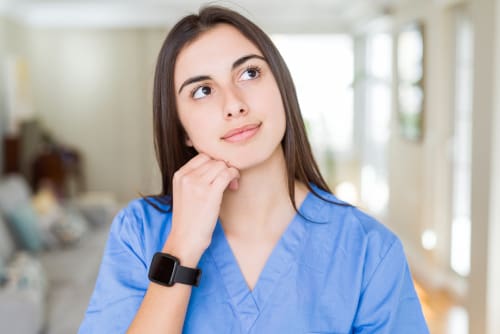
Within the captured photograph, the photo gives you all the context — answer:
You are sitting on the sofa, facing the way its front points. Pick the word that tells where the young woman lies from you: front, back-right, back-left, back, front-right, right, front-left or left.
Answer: right

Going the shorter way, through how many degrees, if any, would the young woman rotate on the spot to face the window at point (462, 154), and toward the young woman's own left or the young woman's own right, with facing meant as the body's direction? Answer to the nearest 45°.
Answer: approximately 135° to the young woman's own left

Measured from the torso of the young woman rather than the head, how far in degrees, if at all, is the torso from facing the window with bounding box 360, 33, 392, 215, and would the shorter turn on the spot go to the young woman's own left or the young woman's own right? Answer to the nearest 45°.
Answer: approximately 180°

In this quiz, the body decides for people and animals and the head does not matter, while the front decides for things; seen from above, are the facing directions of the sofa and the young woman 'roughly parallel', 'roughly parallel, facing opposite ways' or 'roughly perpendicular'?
roughly perpendicular

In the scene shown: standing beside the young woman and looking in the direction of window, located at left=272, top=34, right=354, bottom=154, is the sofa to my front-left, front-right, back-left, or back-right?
front-left

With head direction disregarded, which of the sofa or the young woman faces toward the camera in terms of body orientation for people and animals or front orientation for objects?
the young woman

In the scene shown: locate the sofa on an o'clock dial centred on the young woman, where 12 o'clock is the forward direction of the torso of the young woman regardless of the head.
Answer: The sofa is roughly at 5 o'clock from the young woman.

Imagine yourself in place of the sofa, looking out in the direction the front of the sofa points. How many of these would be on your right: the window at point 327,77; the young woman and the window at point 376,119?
1

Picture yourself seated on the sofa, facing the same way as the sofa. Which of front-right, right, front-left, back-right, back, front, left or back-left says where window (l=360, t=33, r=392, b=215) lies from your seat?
front-left

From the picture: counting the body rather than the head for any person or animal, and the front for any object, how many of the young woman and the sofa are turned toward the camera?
1

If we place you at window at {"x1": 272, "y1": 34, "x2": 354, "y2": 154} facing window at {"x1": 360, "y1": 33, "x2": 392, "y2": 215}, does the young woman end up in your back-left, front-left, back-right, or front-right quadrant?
front-right

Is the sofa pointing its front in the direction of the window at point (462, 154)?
yes

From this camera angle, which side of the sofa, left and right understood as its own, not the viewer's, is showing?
right

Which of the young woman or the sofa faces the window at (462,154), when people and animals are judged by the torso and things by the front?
the sofa

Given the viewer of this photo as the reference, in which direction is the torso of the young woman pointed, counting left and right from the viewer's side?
facing the viewer
